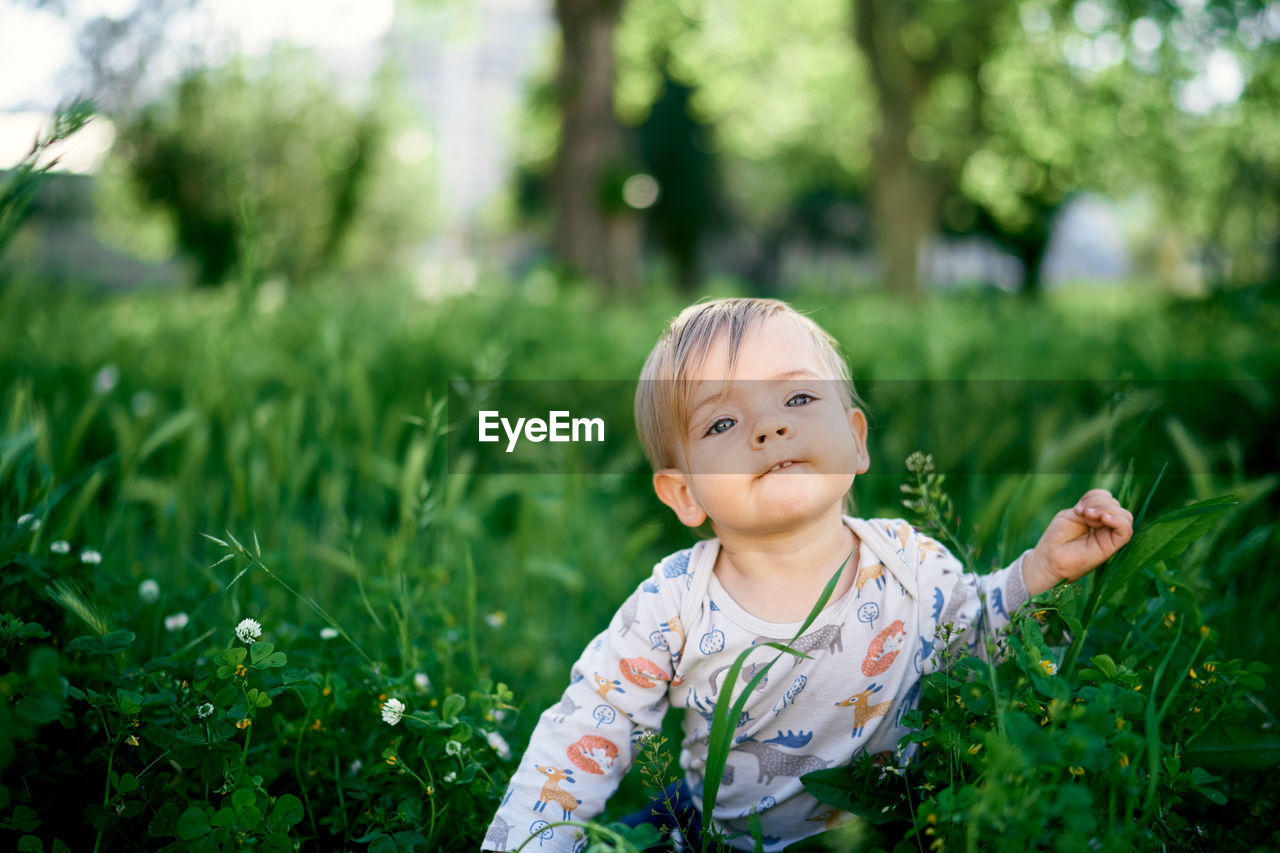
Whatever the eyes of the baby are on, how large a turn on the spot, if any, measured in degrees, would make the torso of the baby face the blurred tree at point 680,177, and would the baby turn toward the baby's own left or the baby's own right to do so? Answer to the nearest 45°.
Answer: approximately 180°

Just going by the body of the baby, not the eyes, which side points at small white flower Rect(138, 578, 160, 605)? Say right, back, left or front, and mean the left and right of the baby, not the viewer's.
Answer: right

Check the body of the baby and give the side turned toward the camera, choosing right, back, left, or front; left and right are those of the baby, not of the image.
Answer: front

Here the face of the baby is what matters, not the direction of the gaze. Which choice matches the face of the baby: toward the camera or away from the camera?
toward the camera

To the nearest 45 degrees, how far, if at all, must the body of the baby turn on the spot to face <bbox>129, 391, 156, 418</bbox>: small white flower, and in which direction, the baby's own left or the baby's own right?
approximately 135° to the baby's own right
